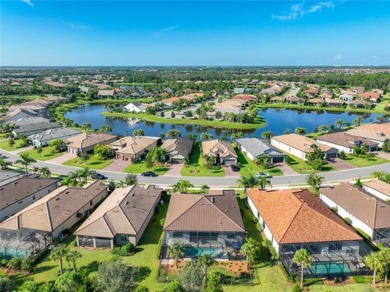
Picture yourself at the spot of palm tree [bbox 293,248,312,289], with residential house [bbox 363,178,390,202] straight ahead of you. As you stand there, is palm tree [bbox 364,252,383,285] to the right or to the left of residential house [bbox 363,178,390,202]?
right

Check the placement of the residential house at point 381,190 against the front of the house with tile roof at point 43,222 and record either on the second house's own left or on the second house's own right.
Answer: on the second house's own right

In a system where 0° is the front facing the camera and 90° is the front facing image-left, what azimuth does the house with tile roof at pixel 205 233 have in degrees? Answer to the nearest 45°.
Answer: approximately 180°

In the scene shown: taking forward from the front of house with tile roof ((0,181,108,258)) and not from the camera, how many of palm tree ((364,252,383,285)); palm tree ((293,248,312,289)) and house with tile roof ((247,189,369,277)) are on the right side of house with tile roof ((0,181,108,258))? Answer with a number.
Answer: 3

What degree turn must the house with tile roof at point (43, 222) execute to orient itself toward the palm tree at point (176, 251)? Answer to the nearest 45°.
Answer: approximately 90° to its right

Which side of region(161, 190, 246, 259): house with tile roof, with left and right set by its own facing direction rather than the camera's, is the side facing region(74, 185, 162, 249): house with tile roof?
left

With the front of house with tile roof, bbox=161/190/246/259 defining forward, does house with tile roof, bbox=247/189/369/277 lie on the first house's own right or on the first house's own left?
on the first house's own right

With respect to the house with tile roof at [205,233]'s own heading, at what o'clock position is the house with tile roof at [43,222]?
the house with tile roof at [43,222] is roughly at 9 o'clock from the house with tile roof at [205,233].

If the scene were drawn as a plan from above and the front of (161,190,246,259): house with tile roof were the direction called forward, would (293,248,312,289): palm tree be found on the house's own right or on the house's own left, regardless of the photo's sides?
on the house's own right

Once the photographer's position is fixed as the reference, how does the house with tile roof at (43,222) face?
facing away from the viewer and to the right of the viewer

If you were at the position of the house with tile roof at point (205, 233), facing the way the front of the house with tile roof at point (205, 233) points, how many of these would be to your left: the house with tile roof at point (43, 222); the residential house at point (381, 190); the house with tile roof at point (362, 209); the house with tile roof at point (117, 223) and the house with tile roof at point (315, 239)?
2

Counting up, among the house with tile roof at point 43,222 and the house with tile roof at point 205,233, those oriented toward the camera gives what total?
0
